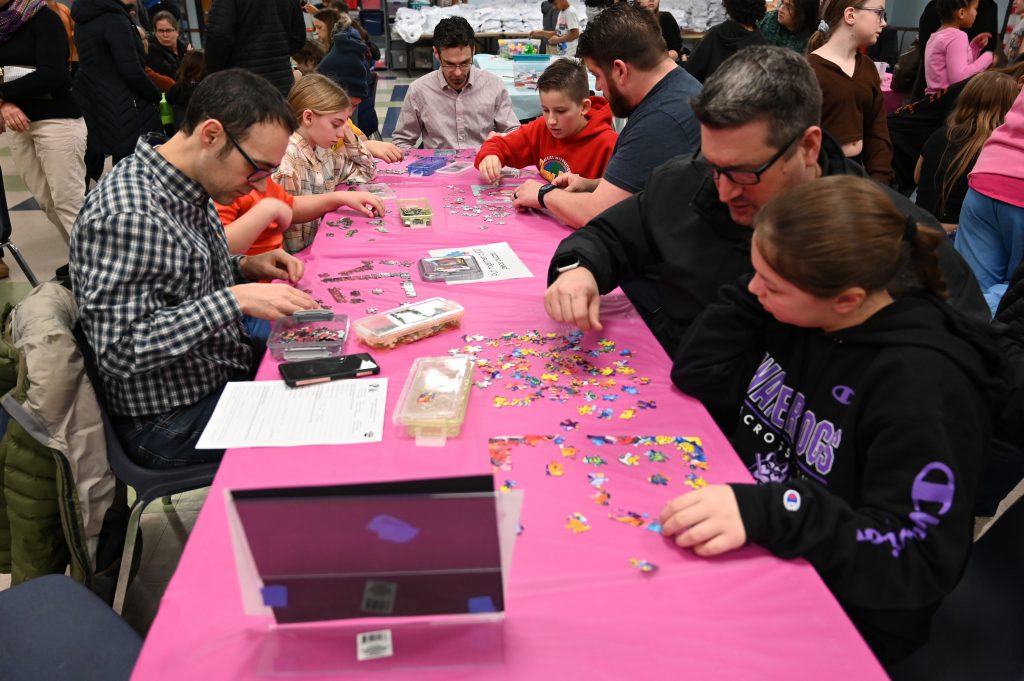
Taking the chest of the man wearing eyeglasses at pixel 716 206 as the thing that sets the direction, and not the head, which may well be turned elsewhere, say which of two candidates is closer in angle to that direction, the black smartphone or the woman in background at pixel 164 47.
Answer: the black smartphone

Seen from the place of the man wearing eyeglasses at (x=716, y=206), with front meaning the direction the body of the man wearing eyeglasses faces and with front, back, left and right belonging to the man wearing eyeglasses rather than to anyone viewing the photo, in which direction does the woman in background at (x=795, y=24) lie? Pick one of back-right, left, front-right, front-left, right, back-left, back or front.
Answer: back-right

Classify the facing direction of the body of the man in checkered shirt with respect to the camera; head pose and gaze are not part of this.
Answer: to the viewer's right

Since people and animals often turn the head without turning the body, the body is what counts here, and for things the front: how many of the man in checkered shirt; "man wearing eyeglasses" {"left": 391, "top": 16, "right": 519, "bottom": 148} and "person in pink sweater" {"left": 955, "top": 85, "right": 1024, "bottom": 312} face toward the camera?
1

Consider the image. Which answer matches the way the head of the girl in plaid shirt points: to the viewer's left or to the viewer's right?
to the viewer's right

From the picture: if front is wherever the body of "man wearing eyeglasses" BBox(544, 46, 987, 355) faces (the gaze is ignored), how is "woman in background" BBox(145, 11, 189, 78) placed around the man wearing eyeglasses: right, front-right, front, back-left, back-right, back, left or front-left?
right

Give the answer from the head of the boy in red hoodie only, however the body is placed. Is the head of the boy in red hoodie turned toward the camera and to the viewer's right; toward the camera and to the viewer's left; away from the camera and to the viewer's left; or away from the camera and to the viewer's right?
toward the camera and to the viewer's left
